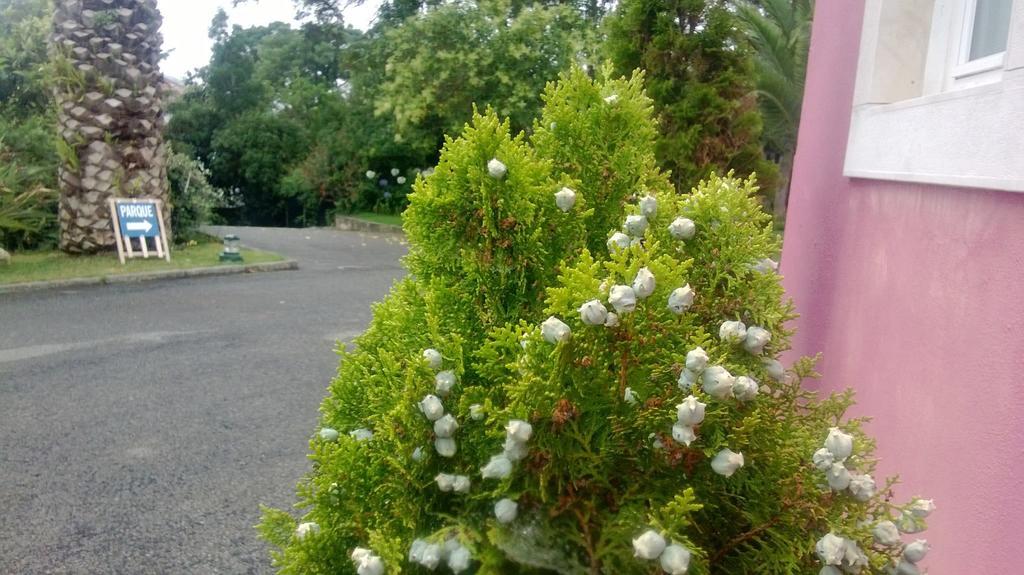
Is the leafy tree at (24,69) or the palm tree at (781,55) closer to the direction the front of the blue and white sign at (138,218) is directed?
the palm tree

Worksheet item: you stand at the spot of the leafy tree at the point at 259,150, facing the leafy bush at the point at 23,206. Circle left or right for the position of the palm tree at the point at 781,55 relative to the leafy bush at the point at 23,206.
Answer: left

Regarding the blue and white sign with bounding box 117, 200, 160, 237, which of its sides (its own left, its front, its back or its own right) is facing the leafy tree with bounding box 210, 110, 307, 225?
back

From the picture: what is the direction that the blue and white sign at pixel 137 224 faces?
toward the camera

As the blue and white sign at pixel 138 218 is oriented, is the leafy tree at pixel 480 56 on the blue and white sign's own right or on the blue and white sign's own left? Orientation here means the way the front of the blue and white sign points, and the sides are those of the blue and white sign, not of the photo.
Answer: on the blue and white sign's own left

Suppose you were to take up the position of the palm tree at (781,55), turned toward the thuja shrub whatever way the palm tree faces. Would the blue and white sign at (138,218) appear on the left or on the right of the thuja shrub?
right

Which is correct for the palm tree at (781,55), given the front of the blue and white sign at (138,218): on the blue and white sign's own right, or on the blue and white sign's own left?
on the blue and white sign's own left

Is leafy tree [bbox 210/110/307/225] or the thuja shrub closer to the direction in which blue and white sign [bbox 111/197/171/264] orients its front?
the thuja shrub

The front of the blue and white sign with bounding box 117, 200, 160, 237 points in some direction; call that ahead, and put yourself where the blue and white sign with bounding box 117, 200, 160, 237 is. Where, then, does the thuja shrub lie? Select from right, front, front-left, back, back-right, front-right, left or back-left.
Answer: front

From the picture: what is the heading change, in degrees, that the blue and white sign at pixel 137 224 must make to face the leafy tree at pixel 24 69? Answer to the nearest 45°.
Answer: approximately 180°

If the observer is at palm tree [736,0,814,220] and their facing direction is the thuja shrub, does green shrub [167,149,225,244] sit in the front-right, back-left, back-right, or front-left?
front-right

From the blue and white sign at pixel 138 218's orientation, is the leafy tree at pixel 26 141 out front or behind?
behind

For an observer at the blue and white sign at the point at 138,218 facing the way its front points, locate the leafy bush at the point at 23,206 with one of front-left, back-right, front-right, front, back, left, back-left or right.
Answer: back-right

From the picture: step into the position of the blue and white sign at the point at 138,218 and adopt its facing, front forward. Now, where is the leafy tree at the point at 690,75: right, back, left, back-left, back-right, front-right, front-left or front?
front-left
